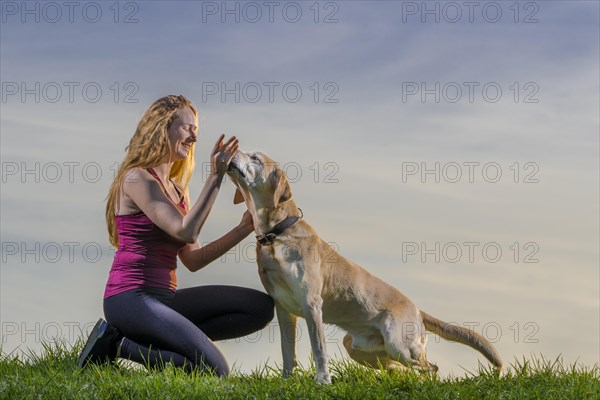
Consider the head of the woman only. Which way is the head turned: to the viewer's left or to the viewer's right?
to the viewer's right

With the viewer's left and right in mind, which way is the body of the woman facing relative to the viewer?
facing to the right of the viewer

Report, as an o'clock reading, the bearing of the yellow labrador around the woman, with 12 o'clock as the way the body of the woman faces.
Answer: The yellow labrador is roughly at 12 o'clock from the woman.
